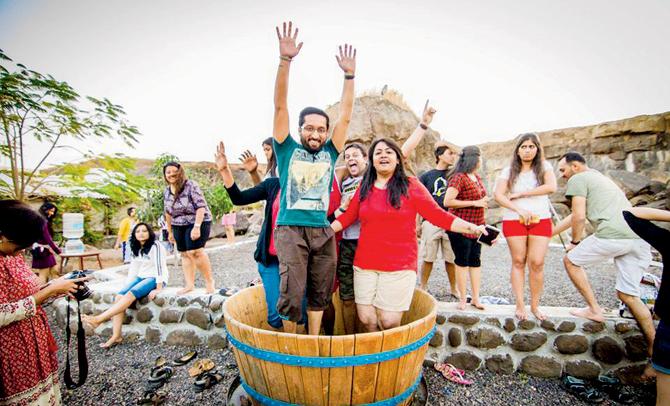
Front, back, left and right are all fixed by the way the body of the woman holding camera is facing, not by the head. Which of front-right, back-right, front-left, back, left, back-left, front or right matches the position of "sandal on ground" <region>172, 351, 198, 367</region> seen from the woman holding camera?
front-left

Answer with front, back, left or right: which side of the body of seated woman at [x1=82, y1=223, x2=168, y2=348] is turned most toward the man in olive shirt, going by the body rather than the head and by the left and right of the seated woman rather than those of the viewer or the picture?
left

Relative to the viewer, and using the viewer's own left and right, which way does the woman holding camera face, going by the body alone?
facing to the right of the viewer

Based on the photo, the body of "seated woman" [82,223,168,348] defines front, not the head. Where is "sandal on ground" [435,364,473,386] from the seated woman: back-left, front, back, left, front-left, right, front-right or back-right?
left

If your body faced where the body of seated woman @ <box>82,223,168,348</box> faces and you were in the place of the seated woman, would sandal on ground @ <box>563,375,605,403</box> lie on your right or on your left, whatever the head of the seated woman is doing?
on your left

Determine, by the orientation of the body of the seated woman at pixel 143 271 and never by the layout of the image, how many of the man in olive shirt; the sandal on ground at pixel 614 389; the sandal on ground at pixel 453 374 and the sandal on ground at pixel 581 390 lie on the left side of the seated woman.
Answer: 4

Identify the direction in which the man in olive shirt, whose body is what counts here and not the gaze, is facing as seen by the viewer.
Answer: to the viewer's left
